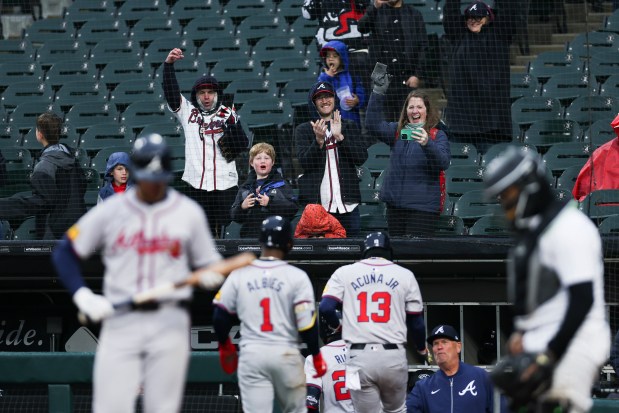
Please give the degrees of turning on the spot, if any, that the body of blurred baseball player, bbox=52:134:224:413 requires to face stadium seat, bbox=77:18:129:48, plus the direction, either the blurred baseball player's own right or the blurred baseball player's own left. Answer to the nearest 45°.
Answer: approximately 180°

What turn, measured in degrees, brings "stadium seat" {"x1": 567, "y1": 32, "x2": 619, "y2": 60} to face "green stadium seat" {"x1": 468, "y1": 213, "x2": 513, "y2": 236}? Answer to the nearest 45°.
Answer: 0° — it already faces it

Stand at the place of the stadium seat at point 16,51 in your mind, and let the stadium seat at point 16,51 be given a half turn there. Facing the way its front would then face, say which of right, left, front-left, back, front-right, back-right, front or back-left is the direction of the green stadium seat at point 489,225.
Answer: back-right

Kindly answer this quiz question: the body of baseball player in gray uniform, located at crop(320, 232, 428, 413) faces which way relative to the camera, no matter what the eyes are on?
away from the camera

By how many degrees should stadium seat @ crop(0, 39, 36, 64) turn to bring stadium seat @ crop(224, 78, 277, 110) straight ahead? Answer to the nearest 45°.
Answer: approximately 45° to its left

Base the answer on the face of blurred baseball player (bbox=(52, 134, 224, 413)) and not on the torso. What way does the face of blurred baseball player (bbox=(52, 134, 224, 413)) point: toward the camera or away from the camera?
toward the camera

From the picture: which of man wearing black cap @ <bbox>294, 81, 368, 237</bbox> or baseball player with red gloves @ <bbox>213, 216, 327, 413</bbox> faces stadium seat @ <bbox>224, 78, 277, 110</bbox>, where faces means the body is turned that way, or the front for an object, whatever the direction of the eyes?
the baseball player with red gloves

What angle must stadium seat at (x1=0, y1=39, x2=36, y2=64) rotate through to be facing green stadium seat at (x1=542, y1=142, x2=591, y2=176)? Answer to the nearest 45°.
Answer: approximately 45° to its left

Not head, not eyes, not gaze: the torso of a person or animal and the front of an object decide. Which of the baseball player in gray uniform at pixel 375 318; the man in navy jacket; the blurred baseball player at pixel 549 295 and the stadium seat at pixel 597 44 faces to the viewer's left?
the blurred baseball player at pixel 549 295

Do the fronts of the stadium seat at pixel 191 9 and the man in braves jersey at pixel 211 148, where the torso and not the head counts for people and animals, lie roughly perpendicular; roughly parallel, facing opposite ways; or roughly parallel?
roughly parallel

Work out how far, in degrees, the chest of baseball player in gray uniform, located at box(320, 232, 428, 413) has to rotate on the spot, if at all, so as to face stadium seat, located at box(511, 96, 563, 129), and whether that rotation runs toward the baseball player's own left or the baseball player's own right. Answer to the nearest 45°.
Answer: approximately 45° to the baseball player's own right

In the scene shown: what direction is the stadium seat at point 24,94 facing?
toward the camera

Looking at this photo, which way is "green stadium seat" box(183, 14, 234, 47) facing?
toward the camera

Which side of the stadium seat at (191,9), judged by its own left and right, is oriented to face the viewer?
front

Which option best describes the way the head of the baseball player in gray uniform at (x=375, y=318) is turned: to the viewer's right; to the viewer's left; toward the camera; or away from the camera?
away from the camera

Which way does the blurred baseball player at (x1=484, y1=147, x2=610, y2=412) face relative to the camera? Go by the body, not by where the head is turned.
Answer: to the viewer's left

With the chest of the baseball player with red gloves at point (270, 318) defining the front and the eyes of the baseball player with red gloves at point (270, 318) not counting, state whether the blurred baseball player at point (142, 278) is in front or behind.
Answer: behind
